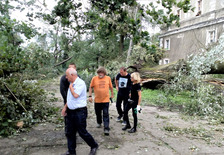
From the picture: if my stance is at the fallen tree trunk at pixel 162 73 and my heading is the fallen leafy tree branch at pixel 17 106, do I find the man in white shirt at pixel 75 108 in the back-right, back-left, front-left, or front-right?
front-left

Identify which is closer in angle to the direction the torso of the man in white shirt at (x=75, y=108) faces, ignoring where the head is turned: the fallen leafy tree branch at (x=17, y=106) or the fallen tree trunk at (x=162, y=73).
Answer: the fallen leafy tree branch

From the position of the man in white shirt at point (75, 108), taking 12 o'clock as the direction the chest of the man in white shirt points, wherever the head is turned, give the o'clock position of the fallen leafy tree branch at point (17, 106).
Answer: The fallen leafy tree branch is roughly at 2 o'clock from the man in white shirt.
